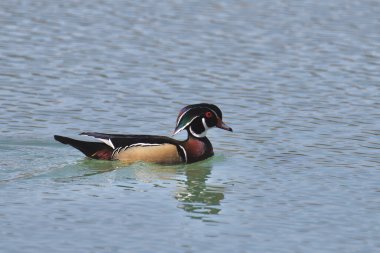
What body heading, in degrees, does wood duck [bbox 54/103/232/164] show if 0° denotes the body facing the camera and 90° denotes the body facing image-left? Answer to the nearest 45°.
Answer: approximately 270°
